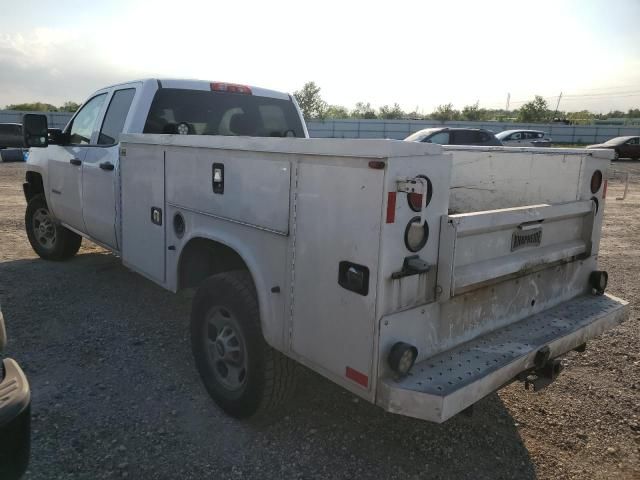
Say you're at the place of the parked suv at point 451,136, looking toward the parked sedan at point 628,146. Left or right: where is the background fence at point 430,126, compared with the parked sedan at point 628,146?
left

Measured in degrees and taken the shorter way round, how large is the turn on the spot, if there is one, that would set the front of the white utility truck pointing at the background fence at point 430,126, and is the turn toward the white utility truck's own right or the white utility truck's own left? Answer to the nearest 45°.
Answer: approximately 45° to the white utility truck's own right

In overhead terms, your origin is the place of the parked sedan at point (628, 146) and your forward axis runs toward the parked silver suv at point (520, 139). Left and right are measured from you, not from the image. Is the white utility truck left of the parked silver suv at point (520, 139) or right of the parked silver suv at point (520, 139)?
left

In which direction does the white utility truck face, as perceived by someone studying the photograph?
facing away from the viewer and to the left of the viewer

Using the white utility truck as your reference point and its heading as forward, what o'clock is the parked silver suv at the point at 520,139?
The parked silver suv is roughly at 2 o'clock from the white utility truck.

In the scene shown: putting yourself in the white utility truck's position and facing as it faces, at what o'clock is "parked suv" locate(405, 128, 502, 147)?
The parked suv is roughly at 2 o'clock from the white utility truck.

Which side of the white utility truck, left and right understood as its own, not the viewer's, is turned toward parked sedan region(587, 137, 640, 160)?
right

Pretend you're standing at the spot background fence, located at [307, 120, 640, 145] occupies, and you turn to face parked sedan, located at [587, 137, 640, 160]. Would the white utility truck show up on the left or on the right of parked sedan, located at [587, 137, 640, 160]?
right
